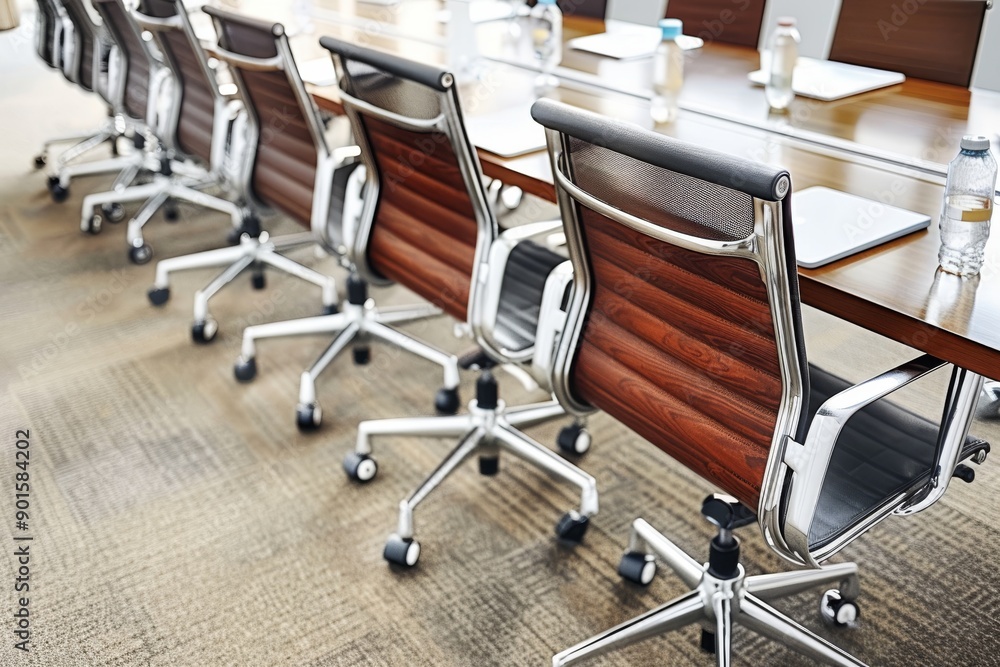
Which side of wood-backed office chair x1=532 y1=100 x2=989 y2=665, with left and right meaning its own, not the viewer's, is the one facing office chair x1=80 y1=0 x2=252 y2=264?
left

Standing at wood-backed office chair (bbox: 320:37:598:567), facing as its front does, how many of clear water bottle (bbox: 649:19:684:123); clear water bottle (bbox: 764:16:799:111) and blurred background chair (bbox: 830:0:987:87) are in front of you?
3

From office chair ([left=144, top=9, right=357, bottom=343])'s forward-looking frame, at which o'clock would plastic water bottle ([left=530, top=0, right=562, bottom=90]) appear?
The plastic water bottle is roughly at 1 o'clock from the office chair.

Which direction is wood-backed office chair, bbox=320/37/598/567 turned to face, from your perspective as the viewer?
facing away from the viewer and to the right of the viewer

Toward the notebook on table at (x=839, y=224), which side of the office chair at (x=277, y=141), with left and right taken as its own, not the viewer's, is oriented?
right

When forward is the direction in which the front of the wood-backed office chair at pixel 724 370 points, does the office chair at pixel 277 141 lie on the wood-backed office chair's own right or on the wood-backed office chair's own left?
on the wood-backed office chair's own left

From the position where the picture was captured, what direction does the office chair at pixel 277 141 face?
facing away from the viewer and to the right of the viewer

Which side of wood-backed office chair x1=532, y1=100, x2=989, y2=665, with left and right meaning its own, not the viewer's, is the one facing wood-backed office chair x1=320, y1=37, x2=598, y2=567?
left

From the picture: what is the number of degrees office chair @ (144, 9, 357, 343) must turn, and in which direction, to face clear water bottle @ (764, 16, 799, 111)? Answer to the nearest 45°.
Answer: approximately 45° to its right
